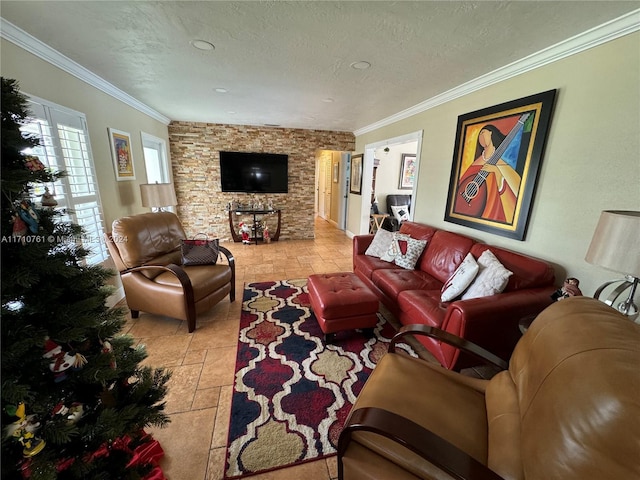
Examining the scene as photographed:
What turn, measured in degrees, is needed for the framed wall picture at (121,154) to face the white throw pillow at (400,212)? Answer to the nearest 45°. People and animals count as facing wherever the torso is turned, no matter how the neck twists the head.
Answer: approximately 45° to its left

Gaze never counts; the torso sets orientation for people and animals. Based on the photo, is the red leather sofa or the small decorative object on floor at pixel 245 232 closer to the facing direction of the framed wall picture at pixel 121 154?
the red leather sofa

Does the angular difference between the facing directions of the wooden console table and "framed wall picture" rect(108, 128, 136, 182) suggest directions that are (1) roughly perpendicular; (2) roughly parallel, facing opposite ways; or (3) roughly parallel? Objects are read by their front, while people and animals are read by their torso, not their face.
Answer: roughly perpendicular

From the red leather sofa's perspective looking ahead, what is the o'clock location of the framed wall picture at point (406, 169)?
The framed wall picture is roughly at 4 o'clock from the red leather sofa.

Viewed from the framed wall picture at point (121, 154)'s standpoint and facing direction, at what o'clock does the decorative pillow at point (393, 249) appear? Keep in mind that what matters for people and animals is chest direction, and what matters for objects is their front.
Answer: The decorative pillow is roughly at 12 o'clock from the framed wall picture.

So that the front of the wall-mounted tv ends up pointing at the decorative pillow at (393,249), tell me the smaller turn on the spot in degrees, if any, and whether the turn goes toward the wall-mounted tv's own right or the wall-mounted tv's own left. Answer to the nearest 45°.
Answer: approximately 45° to the wall-mounted tv's own left

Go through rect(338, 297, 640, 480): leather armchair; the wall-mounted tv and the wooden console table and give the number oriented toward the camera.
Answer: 2

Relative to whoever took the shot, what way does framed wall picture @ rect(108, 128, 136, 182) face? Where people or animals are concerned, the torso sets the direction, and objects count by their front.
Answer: facing the viewer and to the right of the viewer

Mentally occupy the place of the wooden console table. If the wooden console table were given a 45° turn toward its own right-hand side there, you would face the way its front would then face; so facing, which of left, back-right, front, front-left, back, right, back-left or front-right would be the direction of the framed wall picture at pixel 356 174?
back-left

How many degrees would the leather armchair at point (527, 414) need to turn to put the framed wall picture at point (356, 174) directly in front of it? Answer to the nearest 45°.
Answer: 0° — it already faces it

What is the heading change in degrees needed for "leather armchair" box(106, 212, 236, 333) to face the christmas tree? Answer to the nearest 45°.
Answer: approximately 45° to its right

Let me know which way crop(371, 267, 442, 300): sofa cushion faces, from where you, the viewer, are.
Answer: facing the viewer and to the left of the viewer

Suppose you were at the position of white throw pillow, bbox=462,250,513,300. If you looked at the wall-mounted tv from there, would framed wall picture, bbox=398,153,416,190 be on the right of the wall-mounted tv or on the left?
right

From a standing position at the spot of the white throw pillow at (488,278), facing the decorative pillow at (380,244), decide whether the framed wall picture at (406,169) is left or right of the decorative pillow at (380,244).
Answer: right

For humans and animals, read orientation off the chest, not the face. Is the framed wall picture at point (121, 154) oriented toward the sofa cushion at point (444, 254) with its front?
yes

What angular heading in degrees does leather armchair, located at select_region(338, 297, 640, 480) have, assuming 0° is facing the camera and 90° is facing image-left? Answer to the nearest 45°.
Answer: approximately 135°
